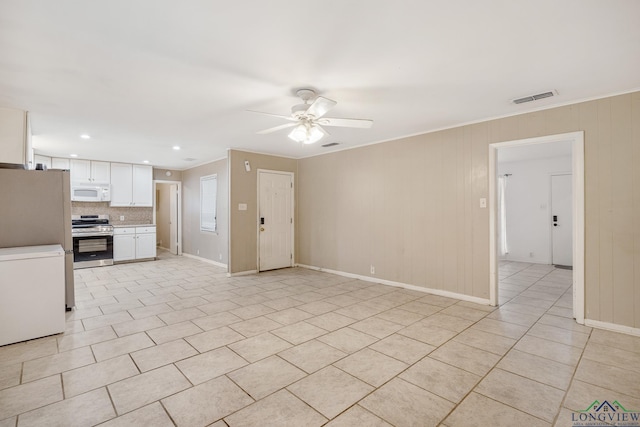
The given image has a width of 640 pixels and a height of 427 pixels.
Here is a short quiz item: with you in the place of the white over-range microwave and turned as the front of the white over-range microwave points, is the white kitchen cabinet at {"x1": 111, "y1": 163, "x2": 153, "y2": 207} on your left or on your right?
on your left

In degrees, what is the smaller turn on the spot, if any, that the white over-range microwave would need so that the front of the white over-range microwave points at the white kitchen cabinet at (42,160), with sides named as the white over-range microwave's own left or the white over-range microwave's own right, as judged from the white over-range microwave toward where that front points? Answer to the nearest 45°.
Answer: approximately 90° to the white over-range microwave's own right

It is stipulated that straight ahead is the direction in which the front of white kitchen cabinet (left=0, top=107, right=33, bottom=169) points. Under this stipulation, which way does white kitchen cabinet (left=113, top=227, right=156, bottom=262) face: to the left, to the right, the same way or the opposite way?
to the right

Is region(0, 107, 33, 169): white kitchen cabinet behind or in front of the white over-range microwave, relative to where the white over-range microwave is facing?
in front

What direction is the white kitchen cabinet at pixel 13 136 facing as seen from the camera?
to the viewer's right

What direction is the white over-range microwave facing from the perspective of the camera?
toward the camera

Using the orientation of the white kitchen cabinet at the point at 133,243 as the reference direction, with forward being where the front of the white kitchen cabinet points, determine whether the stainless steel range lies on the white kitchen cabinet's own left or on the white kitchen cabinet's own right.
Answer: on the white kitchen cabinet's own right

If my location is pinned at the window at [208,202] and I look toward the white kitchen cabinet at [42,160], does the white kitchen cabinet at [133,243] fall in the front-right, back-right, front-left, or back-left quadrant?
front-right

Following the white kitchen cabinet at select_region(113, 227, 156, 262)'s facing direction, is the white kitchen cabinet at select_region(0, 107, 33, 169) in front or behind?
in front

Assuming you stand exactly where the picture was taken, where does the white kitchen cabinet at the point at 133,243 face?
facing the viewer

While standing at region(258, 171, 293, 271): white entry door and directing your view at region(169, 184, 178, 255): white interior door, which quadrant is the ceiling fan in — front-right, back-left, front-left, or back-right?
back-left

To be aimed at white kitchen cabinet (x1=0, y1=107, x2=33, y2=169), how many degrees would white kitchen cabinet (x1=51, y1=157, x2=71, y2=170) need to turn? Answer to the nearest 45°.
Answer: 0° — it already faces it

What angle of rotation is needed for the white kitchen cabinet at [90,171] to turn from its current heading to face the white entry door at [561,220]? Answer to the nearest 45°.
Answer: approximately 45° to its left
